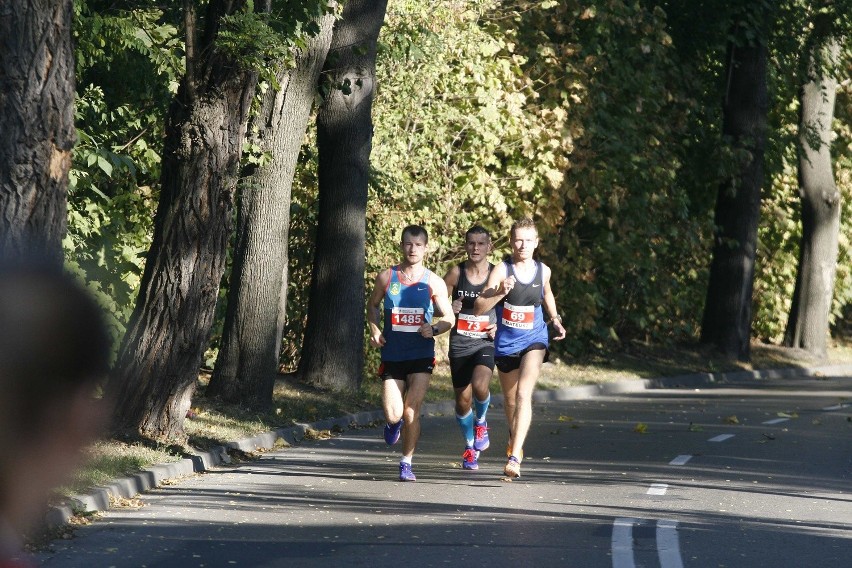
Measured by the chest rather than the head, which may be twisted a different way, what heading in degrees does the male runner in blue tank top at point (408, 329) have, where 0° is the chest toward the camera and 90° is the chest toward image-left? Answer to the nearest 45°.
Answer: approximately 0°

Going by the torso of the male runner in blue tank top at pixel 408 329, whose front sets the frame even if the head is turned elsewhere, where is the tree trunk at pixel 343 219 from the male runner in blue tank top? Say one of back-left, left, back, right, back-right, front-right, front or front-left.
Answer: back

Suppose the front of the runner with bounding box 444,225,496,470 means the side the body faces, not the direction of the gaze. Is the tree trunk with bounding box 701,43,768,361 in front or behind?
behind

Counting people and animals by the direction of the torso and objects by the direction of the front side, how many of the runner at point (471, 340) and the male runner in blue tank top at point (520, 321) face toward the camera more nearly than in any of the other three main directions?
2

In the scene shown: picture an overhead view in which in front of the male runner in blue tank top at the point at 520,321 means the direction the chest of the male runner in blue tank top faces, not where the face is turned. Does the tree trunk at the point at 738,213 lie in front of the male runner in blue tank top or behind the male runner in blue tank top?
behind

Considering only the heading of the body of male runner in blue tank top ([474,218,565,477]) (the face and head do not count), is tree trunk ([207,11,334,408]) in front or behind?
behind

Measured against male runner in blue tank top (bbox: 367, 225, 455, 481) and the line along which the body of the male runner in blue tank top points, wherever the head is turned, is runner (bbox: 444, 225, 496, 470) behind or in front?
behind

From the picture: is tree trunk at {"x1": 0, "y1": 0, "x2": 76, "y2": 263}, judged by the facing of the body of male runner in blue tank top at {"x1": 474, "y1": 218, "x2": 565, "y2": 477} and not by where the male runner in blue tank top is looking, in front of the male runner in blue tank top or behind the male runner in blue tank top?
in front

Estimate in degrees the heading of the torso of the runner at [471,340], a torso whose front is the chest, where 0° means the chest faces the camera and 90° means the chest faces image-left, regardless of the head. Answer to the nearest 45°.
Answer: approximately 0°

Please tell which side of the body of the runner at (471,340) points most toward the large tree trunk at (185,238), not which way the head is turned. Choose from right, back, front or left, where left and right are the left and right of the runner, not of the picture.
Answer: right
